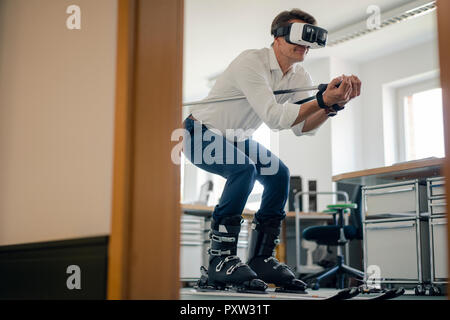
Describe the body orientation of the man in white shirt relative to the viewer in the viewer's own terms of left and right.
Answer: facing the viewer and to the right of the viewer

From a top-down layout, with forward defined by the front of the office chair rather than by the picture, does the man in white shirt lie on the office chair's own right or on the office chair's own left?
on the office chair's own left

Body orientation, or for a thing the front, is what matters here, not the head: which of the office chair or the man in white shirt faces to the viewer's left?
the office chair

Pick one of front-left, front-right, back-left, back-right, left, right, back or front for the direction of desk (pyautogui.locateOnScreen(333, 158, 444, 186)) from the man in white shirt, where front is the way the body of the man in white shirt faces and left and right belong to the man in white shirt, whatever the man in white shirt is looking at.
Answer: left

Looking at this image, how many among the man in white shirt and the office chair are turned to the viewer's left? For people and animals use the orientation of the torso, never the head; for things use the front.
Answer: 1

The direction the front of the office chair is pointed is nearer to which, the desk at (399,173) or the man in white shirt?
the man in white shirt
